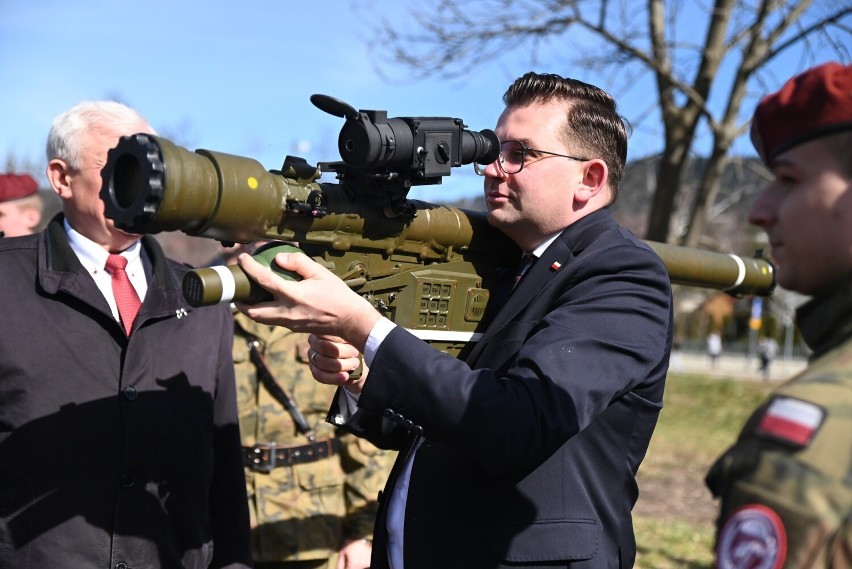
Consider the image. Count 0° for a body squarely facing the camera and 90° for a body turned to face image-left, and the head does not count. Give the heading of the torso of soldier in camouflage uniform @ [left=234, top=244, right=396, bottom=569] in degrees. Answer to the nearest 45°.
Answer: approximately 45°

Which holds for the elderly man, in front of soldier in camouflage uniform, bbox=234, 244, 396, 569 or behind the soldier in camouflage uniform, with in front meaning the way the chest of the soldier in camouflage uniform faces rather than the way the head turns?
in front

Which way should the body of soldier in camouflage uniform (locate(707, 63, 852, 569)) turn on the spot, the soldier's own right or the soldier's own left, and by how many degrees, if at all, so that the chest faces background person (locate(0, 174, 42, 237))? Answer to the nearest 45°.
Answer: approximately 45° to the soldier's own right

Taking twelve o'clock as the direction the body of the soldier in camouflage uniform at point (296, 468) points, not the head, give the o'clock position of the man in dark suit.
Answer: The man in dark suit is roughly at 10 o'clock from the soldier in camouflage uniform.

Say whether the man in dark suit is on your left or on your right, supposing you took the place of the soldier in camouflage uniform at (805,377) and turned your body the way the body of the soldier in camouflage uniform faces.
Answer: on your right

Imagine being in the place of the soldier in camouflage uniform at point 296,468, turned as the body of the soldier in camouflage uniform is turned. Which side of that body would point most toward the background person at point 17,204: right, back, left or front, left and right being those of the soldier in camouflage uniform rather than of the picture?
right

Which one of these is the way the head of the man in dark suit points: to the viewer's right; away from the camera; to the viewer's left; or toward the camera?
to the viewer's left

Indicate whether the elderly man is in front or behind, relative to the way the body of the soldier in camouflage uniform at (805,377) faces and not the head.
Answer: in front

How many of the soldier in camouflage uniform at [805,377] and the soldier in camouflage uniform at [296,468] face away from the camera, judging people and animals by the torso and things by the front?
0

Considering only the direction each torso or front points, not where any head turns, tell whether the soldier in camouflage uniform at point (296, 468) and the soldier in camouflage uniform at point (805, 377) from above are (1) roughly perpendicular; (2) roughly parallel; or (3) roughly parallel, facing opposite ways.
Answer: roughly perpendicular

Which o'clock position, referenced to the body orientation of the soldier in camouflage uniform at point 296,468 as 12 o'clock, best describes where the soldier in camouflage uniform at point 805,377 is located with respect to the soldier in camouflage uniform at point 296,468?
the soldier in camouflage uniform at point 805,377 is roughly at 10 o'clock from the soldier in camouflage uniform at point 296,468.

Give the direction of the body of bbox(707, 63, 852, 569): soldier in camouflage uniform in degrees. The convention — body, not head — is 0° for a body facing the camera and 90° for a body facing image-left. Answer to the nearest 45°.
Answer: approximately 90°

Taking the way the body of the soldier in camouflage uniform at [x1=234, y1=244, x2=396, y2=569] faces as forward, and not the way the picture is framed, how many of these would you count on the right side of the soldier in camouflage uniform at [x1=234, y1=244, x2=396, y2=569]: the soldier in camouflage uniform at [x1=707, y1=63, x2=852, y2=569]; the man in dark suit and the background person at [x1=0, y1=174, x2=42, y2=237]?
1
